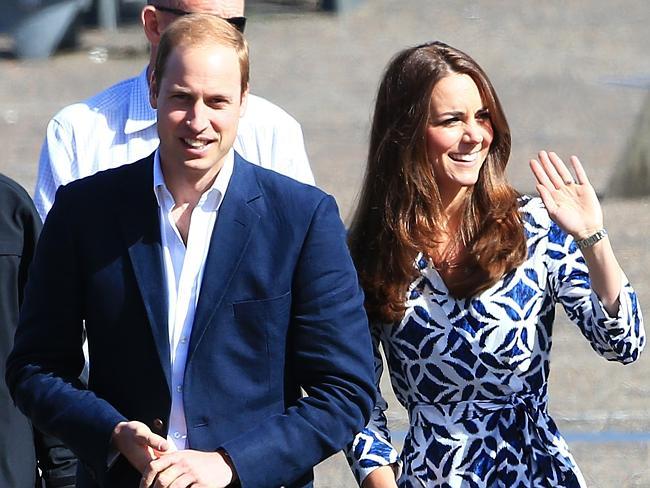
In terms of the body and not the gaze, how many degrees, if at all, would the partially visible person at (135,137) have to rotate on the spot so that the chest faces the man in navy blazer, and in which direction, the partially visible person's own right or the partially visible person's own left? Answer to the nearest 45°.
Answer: approximately 45° to the partially visible person's own right

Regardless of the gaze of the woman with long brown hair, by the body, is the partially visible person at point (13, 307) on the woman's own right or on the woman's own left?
on the woman's own right

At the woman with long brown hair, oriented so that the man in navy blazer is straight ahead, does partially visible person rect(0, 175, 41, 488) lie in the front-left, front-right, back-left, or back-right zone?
front-right

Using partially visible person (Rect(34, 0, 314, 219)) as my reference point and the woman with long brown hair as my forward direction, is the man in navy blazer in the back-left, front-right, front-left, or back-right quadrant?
front-right

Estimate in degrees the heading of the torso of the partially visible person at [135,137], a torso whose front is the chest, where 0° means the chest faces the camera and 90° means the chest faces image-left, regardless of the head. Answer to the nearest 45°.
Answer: approximately 315°

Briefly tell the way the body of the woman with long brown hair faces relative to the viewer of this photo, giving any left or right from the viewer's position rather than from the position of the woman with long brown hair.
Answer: facing the viewer and to the right of the viewer

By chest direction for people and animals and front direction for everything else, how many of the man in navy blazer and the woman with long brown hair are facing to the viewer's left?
0

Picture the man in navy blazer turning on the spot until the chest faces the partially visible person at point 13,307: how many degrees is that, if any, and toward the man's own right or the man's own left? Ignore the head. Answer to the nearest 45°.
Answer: approximately 135° to the man's own right

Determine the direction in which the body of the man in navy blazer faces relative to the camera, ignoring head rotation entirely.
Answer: toward the camera

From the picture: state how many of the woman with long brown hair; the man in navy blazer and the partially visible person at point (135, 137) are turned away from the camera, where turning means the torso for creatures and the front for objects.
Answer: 0

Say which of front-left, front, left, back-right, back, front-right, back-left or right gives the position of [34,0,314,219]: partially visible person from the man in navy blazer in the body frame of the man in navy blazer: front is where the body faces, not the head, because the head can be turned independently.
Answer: back
